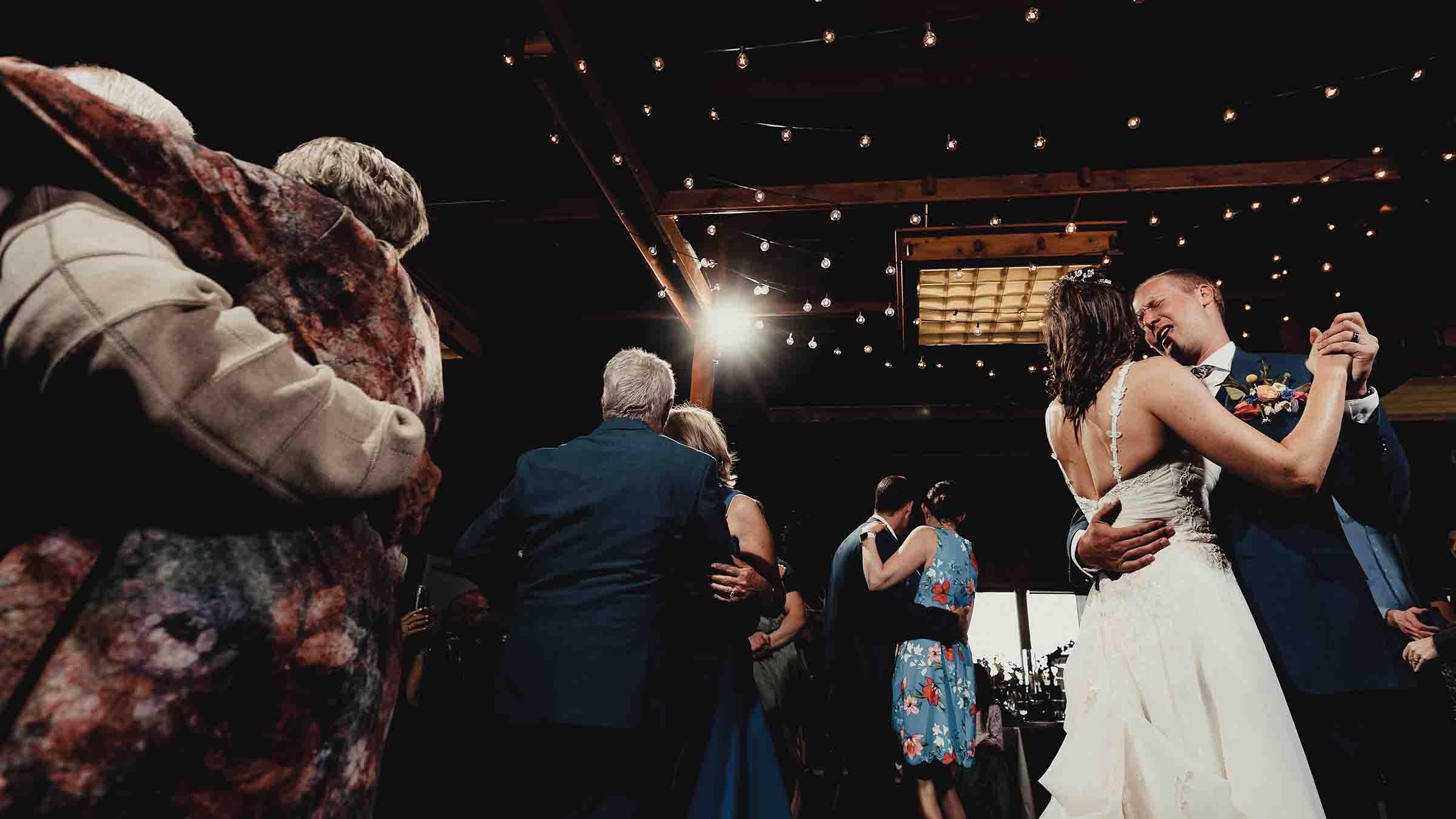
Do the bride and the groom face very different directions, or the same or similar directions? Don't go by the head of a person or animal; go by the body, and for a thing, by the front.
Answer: very different directions

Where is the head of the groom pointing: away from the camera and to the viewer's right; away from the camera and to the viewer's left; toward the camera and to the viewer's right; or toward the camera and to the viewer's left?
toward the camera and to the viewer's left

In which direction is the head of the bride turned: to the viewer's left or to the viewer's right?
to the viewer's right

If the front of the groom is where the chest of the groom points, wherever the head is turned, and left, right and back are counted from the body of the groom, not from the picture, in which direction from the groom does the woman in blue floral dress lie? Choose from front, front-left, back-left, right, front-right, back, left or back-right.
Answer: right

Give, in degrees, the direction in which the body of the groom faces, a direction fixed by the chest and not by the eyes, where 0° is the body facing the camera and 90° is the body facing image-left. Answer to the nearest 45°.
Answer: approximately 45°

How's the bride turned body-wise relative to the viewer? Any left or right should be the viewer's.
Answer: facing away from the viewer and to the right of the viewer
